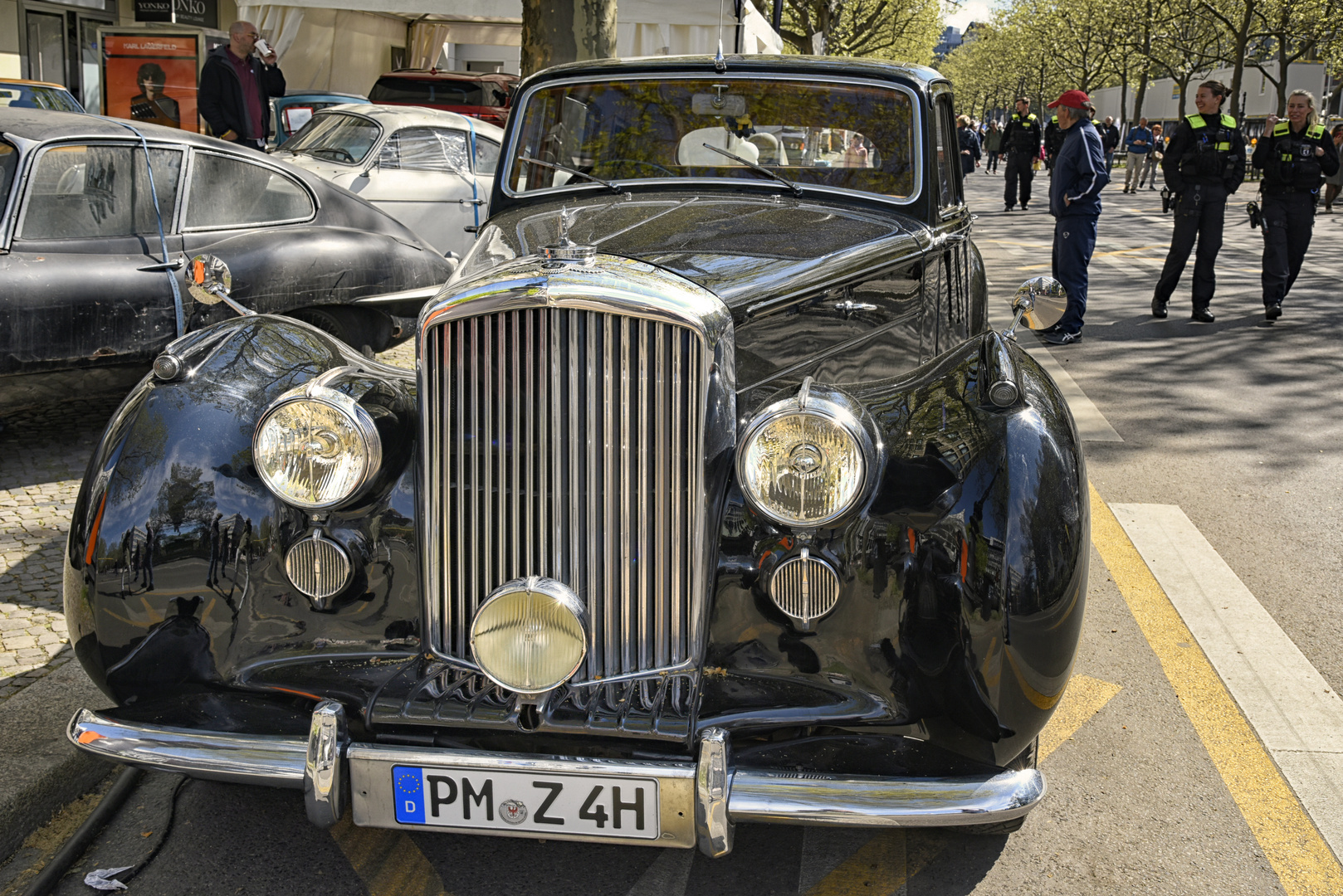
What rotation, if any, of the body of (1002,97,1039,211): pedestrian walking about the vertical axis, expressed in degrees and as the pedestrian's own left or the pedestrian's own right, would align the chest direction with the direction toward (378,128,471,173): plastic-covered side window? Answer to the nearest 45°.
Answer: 0° — they already face it

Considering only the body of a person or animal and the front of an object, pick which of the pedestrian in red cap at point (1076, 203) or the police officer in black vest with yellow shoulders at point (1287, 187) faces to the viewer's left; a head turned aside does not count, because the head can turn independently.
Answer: the pedestrian in red cap

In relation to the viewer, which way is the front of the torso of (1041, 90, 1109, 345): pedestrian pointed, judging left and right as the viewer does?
facing to the left of the viewer

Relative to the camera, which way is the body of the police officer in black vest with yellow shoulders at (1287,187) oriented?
toward the camera

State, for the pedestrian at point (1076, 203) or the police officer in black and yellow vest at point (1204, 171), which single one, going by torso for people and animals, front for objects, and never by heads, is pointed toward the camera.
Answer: the police officer in black and yellow vest

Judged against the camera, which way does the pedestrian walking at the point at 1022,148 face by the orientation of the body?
toward the camera

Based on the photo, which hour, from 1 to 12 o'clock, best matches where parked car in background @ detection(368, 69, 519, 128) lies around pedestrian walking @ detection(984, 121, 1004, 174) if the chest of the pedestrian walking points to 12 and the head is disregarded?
The parked car in background is roughly at 1 o'clock from the pedestrian walking.

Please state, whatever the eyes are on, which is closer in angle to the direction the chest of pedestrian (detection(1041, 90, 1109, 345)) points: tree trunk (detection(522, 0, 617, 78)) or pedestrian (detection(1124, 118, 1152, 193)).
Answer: the tree trunk

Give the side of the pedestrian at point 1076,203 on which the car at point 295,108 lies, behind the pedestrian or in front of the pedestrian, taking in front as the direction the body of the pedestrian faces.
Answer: in front

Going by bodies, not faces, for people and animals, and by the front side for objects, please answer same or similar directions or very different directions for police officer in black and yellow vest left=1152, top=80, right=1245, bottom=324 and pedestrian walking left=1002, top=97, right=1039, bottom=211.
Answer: same or similar directions

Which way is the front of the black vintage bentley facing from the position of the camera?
facing the viewer

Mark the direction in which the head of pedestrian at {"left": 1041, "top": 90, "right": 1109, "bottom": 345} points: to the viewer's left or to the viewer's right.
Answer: to the viewer's left

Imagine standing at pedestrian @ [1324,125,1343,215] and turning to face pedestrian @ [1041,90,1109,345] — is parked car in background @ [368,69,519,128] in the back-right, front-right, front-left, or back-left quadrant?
front-right
